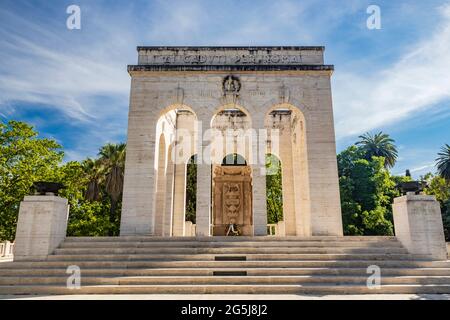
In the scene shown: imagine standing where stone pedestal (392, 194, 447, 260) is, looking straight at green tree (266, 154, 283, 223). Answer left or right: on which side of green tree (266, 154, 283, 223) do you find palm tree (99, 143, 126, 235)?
left

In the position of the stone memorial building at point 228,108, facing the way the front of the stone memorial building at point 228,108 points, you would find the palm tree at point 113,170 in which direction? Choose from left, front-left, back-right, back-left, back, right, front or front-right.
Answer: back-right

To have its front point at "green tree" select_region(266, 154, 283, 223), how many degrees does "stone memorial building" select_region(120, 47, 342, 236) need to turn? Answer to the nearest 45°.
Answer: approximately 180°

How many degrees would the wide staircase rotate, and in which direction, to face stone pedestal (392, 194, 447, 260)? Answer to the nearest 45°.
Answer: approximately 90° to its left

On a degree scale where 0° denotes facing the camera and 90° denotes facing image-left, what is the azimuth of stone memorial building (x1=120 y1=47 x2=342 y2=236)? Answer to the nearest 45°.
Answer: approximately 0°

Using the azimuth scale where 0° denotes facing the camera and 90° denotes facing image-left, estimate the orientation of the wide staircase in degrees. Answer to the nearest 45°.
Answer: approximately 0°

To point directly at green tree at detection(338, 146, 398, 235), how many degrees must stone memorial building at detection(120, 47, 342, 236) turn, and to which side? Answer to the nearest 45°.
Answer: approximately 135° to its left

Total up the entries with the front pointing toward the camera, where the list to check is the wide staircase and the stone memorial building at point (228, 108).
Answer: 2
